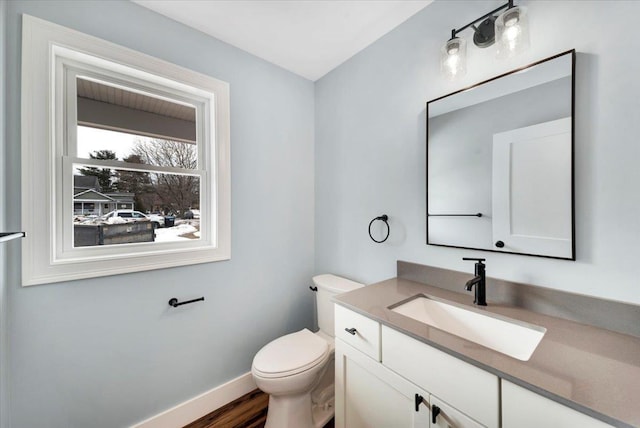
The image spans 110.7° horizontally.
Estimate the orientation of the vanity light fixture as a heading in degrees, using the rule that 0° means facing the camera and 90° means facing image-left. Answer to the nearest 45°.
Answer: approximately 45°

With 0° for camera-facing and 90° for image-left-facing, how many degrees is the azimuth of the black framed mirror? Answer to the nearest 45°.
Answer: approximately 45°

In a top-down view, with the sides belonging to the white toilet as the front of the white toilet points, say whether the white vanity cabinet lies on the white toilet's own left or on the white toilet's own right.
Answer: on the white toilet's own left

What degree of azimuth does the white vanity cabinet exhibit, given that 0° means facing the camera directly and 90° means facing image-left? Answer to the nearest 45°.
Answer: approximately 45°

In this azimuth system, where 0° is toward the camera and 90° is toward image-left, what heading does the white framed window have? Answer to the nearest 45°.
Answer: approximately 315°
